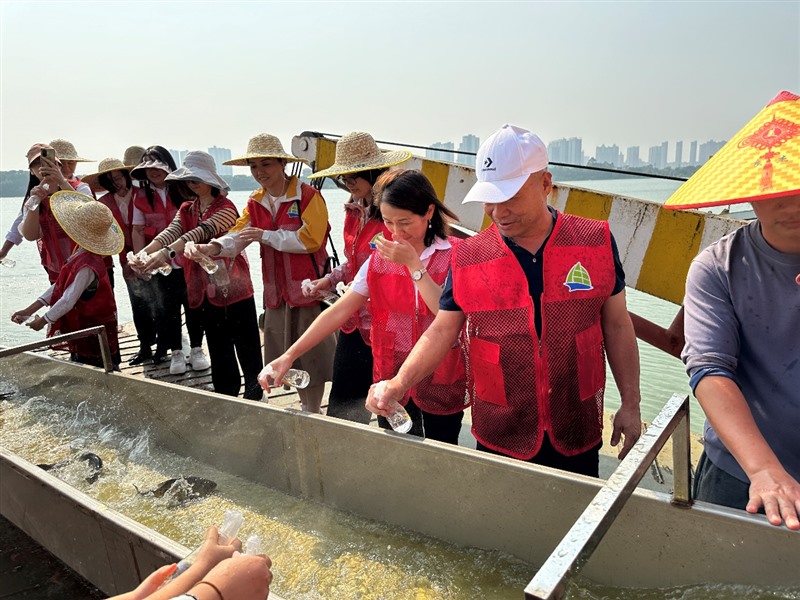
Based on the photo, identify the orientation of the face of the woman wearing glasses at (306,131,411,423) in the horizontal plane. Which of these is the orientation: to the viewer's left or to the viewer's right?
to the viewer's left

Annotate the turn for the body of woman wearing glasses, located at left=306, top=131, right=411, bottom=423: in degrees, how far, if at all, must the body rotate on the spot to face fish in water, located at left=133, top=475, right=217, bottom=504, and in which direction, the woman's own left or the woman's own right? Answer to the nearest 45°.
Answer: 0° — they already face it

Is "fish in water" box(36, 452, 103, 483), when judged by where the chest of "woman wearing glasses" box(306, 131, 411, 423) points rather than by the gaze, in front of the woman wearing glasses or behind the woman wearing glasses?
in front

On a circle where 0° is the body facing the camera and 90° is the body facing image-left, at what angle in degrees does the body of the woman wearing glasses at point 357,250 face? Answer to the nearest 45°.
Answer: approximately 45°

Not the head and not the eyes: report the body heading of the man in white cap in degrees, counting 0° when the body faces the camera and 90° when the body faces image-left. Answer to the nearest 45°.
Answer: approximately 0°

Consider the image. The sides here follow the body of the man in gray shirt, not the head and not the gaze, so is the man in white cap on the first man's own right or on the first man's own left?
on the first man's own right
